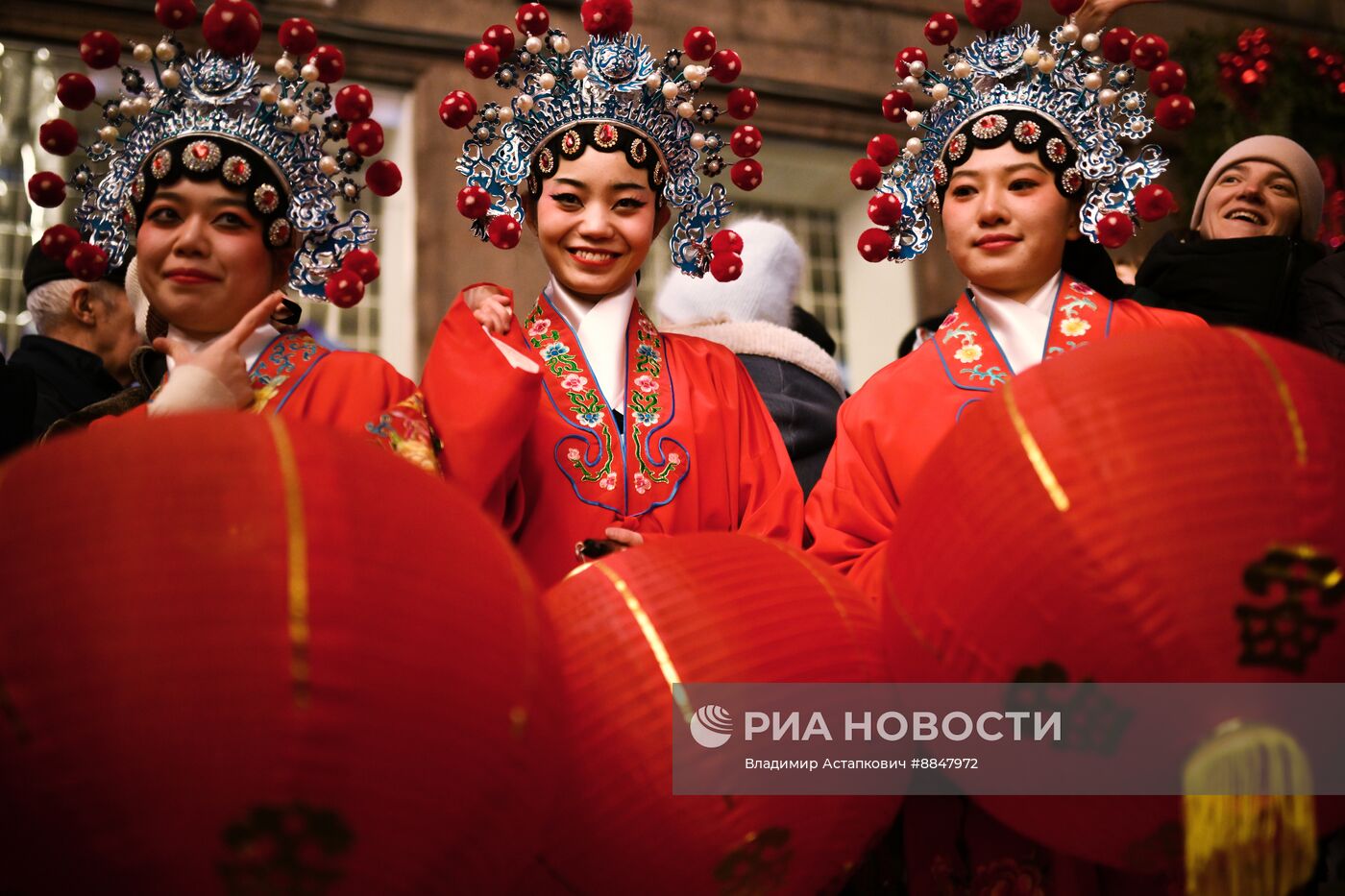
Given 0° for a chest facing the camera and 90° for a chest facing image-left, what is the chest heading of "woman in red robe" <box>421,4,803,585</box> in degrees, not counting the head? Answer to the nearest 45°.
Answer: approximately 0°

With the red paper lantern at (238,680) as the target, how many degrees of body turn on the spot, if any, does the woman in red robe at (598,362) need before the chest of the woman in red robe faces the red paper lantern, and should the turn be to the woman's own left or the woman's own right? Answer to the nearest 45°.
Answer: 0° — they already face it

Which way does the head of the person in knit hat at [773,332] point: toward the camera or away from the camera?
away from the camera

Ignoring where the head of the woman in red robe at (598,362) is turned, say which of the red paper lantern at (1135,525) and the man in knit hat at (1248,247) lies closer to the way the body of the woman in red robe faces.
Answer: the red paper lantern

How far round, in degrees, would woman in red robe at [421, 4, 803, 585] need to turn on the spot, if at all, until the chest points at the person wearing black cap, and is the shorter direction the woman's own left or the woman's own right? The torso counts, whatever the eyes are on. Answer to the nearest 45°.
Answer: approximately 135° to the woman's own right
